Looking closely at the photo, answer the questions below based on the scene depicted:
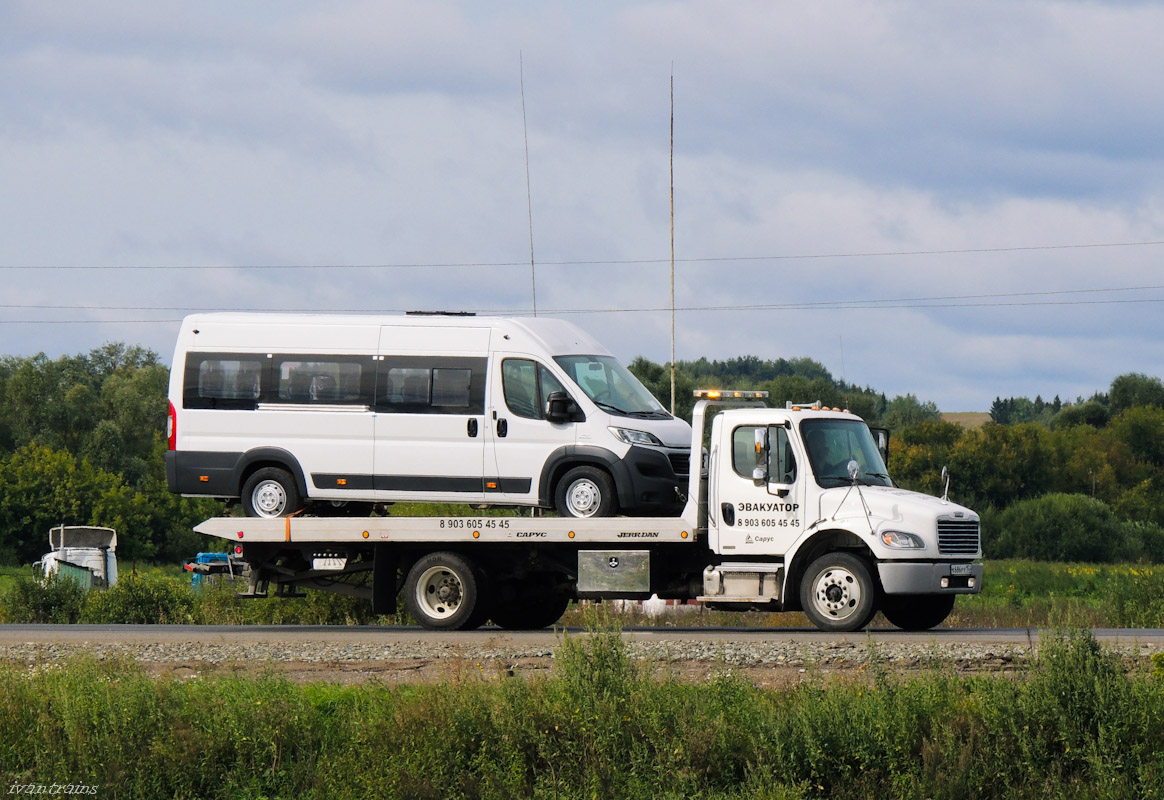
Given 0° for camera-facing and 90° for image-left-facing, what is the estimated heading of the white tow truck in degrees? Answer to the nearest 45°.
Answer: approximately 315°
